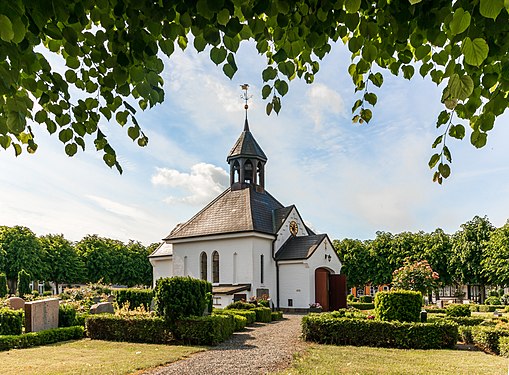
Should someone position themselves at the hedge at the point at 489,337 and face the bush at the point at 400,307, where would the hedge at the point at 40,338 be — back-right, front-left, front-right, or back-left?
front-left

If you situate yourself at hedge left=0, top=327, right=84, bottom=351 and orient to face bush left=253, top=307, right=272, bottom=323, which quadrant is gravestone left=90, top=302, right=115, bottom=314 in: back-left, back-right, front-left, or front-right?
front-left

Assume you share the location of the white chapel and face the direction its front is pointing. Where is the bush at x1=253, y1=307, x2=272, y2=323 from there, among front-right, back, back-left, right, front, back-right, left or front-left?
front-right

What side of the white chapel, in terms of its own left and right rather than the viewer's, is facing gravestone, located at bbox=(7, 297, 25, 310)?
right

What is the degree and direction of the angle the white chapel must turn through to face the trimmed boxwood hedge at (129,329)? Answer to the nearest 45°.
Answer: approximately 45° to its right

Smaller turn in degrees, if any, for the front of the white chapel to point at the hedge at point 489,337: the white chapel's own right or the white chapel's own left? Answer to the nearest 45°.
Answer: approximately 45° to the white chapel's own right

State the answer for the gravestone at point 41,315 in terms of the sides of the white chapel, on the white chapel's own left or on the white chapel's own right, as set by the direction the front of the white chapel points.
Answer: on the white chapel's own right

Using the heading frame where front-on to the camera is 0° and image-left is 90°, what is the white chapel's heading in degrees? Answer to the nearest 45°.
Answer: approximately 315°

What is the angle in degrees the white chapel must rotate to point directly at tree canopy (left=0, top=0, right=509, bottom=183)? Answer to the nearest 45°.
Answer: approximately 45° to its right

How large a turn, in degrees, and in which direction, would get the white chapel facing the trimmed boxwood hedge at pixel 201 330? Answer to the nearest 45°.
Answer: approximately 45° to its right
